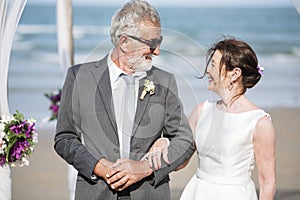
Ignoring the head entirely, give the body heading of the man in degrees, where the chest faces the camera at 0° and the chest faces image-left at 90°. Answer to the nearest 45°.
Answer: approximately 0°

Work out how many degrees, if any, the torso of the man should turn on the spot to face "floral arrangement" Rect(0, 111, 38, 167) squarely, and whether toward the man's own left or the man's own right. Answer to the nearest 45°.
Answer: approximately 135° to the man's own right

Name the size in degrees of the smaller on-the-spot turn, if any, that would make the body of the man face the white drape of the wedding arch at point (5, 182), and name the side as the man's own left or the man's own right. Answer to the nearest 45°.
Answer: approximately 135° to the man's own right

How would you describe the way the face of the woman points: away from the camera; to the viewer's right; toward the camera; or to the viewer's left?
to the viewer's left

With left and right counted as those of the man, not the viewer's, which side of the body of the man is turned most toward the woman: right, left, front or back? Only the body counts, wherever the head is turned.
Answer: left
